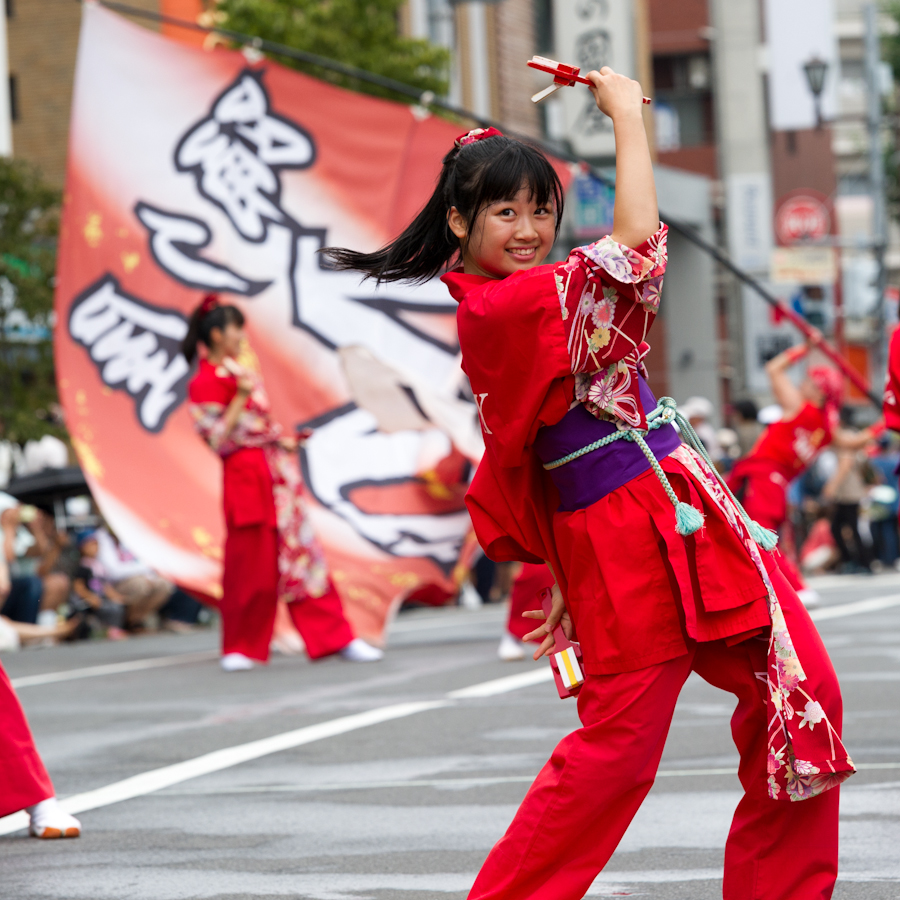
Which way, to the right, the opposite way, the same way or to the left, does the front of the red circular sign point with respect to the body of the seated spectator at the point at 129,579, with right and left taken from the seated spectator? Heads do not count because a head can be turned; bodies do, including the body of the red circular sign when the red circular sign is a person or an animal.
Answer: to the right

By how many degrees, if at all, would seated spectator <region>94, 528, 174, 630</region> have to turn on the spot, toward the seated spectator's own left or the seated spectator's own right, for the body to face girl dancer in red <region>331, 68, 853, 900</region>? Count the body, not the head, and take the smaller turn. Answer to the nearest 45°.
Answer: approximately 45° to the seated spectator's own right

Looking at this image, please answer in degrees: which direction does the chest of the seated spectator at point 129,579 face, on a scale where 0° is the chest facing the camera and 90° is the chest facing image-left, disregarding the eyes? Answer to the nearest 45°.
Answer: approximately 315°

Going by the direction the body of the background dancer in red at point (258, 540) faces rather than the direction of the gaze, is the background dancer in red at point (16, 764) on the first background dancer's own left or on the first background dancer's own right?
on the first background dancer's own right

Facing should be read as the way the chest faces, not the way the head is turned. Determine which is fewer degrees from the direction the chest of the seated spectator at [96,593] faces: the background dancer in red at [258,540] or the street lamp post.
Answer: the background dancer in red

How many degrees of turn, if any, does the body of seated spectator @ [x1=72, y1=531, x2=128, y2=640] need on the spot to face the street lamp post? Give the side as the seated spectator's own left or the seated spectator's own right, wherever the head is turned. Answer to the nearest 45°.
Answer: approximately 90° to the seated spectator's own left
